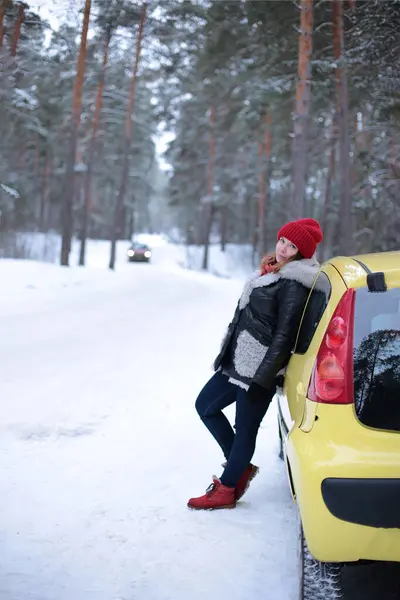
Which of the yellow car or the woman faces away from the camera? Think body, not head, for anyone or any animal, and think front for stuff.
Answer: the yellow car

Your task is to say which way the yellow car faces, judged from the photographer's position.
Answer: facing away from the viewer

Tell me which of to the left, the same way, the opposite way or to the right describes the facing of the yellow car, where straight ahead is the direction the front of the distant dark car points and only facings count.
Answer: the opposite way

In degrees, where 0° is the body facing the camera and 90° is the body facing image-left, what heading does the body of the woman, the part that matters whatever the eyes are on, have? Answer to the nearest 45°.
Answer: approximately 45°

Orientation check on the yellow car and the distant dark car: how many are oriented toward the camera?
1

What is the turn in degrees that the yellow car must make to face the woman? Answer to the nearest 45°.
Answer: approximately 45° to its left
